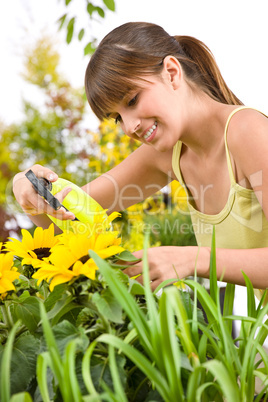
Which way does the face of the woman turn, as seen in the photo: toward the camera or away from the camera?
toward the camera

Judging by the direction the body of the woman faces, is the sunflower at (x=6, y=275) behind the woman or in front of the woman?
in front

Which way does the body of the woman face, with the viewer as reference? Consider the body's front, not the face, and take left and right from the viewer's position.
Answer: facing the viewer and to the left of the viewer
